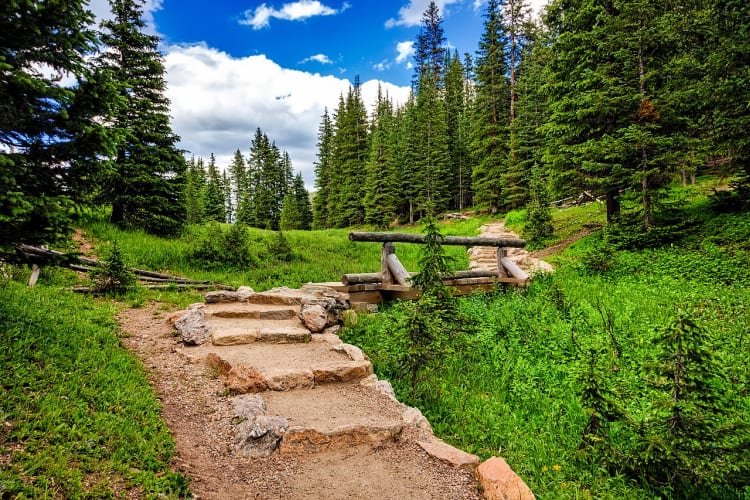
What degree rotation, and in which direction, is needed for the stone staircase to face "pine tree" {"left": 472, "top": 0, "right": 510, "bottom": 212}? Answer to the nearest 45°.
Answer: approximately 135° to its left

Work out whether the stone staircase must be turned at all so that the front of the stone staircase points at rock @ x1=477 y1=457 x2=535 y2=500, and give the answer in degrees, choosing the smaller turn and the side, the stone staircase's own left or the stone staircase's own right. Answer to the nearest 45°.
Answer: approximately 45° to the stone staircase's own left

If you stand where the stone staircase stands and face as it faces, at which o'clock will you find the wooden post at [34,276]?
The wooden post is roughly at 4 o'clock from the stone staircase.

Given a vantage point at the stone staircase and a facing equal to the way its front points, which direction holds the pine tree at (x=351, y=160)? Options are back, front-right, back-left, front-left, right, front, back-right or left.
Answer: back

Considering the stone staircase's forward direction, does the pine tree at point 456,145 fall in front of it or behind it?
behind

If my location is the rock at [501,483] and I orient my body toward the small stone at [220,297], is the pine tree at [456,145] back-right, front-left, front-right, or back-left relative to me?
front-right

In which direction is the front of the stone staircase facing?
toward the camera

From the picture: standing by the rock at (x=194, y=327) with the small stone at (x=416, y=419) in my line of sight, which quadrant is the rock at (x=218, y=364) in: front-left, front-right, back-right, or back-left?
front-right

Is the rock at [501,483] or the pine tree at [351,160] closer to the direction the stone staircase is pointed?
the rock
